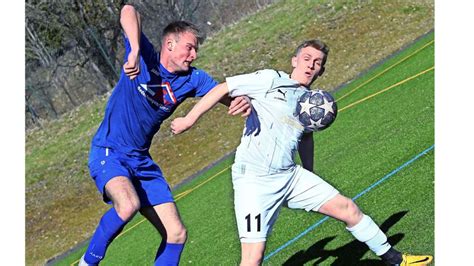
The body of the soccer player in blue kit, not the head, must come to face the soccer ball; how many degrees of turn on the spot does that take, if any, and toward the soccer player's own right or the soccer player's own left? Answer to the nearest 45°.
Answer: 0° — they already face it

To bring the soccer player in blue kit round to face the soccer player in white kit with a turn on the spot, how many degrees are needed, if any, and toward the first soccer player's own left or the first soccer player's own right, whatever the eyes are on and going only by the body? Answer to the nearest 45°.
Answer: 0° — they already face them

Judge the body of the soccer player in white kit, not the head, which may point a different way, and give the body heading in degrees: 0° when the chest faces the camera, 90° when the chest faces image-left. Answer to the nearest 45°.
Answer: approximately 315°

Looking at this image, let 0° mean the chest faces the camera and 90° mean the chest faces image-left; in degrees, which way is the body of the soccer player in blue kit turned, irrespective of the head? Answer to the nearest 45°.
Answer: approximately 315°

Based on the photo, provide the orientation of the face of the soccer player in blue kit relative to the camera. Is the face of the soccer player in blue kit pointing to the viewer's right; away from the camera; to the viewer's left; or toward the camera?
to the viewer's right
